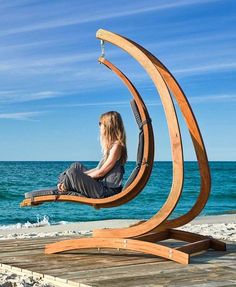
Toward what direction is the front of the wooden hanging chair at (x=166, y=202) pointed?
to the viewer's left

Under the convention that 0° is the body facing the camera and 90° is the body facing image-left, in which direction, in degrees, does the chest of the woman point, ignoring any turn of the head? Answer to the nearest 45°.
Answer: approximately 90°
